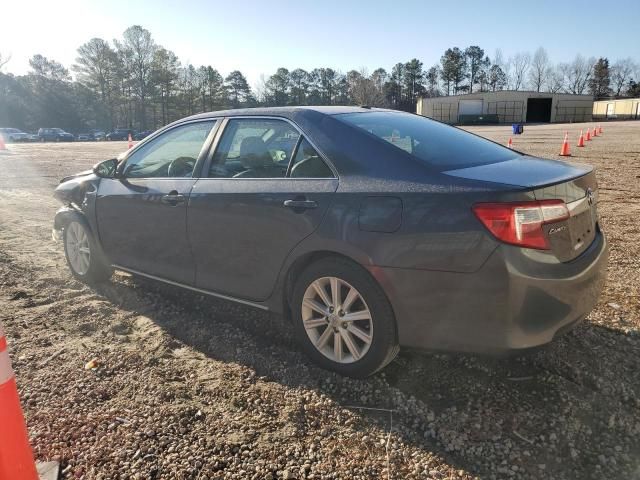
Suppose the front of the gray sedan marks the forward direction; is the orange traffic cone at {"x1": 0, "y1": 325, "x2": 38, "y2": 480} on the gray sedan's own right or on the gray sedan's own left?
on the gray sedan's own left

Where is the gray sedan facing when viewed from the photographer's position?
facing away from the viewer and to the left of the viewer
